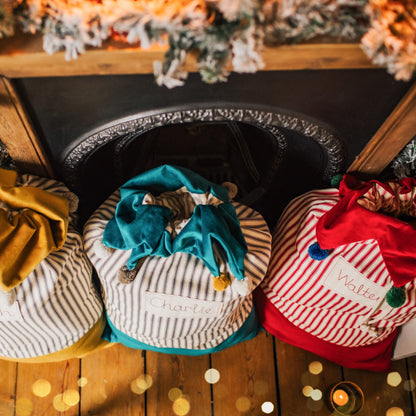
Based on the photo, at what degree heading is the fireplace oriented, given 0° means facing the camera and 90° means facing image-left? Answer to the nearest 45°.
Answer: approximately 0°
